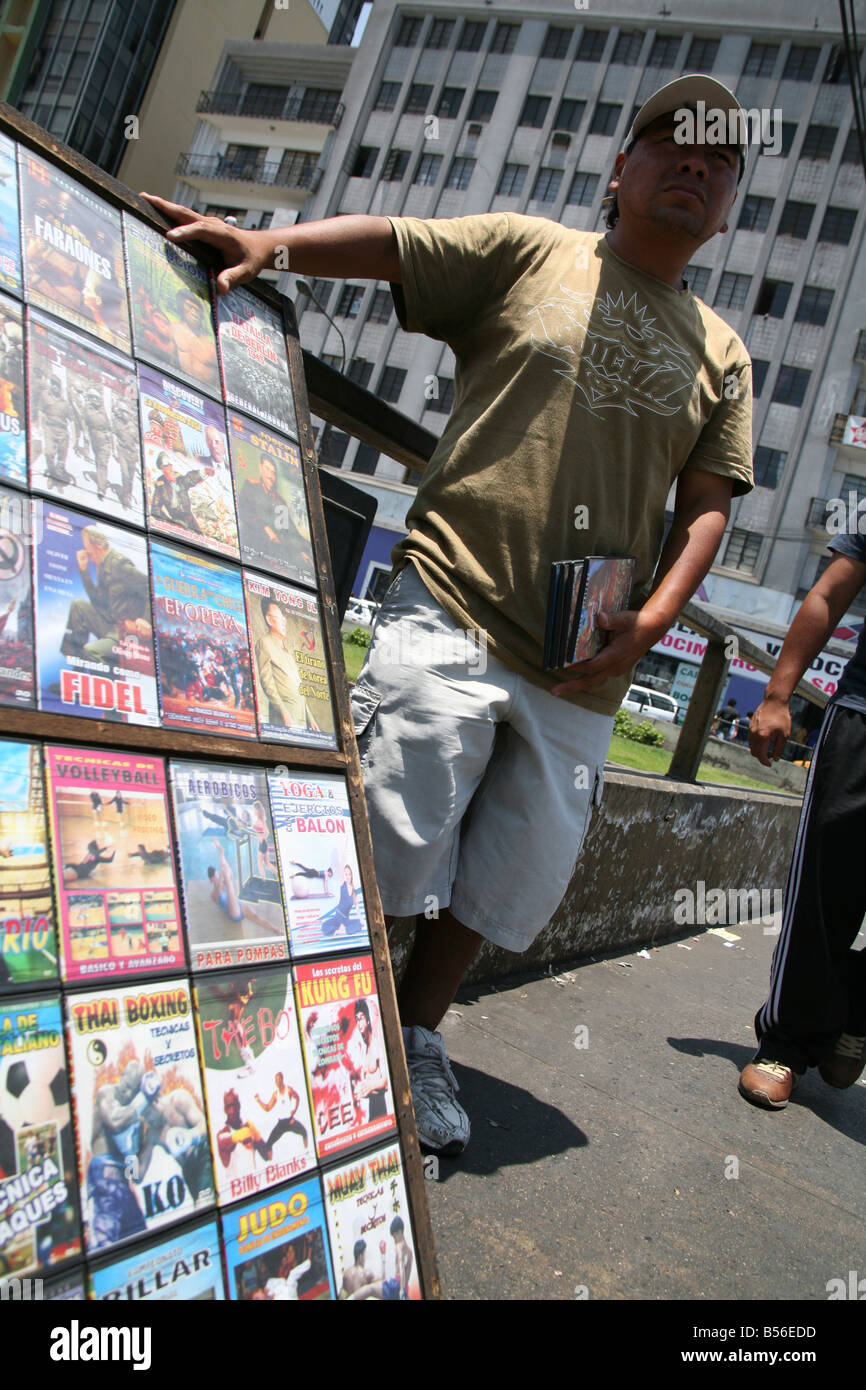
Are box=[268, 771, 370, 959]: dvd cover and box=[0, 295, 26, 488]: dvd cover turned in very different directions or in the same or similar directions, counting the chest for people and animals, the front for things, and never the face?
same or similar directions

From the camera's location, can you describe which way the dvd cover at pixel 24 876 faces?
facing the viewer and to the right of the viewer

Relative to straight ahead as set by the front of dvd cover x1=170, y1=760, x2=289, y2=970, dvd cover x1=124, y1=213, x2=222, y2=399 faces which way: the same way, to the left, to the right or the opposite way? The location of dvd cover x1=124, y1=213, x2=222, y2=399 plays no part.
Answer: the same way

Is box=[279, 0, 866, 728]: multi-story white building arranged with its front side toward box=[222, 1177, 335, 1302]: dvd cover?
yes

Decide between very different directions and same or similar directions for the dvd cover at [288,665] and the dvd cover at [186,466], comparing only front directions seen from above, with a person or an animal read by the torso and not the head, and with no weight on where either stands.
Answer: same or similar directions

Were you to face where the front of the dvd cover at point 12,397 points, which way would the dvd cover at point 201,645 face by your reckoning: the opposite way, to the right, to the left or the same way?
the same way

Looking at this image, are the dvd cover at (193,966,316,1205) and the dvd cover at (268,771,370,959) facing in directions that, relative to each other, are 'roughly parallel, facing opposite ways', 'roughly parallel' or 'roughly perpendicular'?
roughly parallel

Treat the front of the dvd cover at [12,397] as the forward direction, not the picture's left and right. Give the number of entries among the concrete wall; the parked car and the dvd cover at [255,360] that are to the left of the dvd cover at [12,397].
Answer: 3
